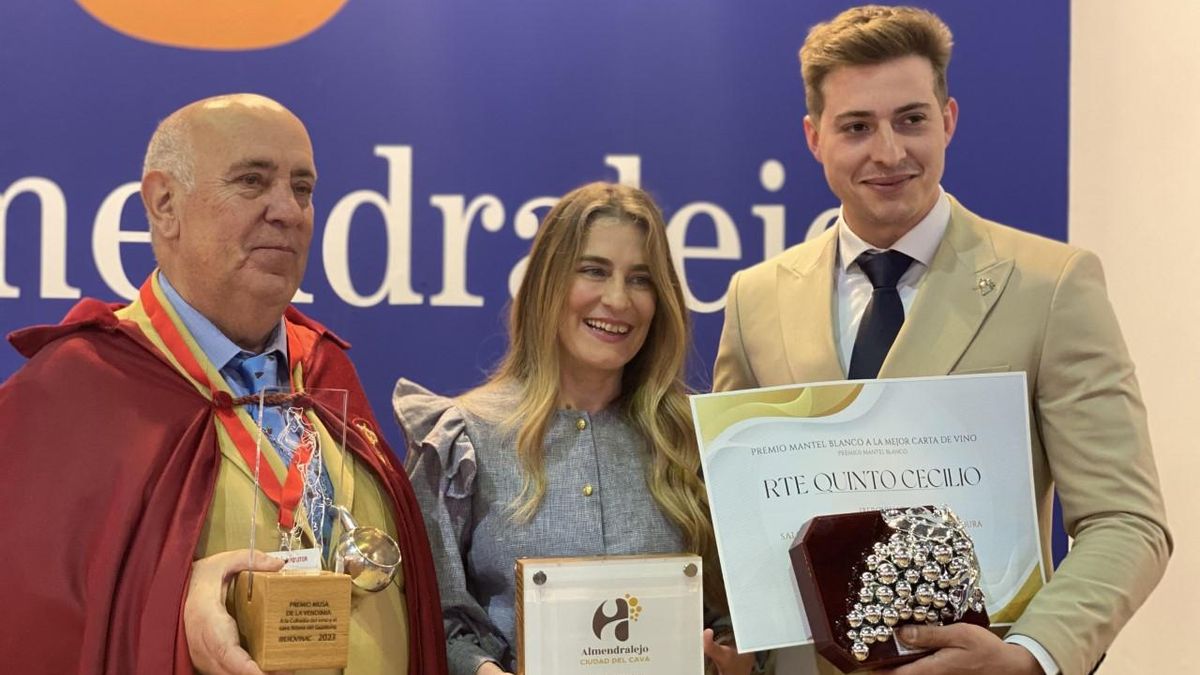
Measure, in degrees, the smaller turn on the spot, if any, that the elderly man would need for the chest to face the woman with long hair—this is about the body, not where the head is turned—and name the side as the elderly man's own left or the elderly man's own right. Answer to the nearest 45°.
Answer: approximately 45° to the elderly man's own left

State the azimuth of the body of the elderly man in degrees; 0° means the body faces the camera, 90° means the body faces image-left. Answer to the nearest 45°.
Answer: approximately 315°

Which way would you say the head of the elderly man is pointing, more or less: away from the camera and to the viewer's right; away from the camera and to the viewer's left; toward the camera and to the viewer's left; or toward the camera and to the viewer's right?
toward the camera and to the viewer's right

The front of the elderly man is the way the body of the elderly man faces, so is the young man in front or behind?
in front
